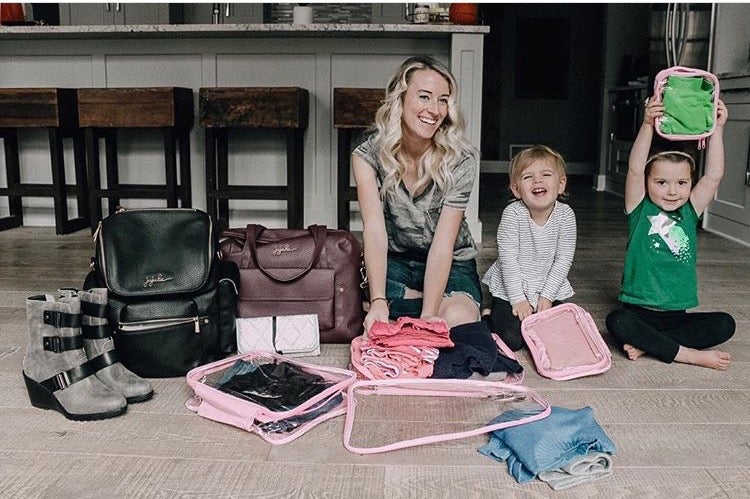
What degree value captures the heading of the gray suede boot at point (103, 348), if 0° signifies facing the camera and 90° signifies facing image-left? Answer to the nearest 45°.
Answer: approximately 315°

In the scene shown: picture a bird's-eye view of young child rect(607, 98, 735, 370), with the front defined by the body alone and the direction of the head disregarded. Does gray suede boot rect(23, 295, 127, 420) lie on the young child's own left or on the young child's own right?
on the young child's own right

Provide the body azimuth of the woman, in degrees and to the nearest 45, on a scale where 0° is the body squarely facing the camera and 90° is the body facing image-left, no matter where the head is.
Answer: approximately 0°

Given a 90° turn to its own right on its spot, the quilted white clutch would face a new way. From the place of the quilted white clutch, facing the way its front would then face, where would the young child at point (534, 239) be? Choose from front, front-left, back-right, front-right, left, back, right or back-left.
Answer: back

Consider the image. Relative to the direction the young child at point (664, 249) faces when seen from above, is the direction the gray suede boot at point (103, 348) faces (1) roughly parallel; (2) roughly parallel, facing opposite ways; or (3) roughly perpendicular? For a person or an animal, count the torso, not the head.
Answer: roughly perpendicular

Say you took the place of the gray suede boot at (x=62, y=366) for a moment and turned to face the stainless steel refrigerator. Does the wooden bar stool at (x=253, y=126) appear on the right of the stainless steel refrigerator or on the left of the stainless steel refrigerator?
left

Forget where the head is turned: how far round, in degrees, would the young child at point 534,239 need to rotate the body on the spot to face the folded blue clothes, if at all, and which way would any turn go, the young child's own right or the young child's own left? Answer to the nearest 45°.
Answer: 0° — they already face it

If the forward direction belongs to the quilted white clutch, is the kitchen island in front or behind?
behind

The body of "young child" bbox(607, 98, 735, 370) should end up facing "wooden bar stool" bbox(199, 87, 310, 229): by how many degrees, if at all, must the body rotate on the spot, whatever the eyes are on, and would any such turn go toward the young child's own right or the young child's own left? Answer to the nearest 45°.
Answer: approximately 135° to the young child's own right

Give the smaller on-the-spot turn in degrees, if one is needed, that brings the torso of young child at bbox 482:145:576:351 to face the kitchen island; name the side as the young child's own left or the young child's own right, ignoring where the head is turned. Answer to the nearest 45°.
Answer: approximately 135° to the young child's own right

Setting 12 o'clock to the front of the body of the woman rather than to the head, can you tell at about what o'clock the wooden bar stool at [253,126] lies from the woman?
The wooden bar stool is roughly at 5 o'clock from the woman.

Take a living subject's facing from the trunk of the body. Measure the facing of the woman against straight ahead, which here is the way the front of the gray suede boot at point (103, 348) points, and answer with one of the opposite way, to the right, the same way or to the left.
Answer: to the right

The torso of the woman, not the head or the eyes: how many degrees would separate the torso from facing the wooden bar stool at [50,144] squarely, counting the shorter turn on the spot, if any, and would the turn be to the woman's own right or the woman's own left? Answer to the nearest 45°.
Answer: approximately 135° to the woman's own right

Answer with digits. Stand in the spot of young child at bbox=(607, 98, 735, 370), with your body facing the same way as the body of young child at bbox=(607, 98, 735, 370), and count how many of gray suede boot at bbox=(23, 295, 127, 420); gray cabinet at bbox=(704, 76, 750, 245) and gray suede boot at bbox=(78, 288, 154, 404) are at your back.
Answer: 1
